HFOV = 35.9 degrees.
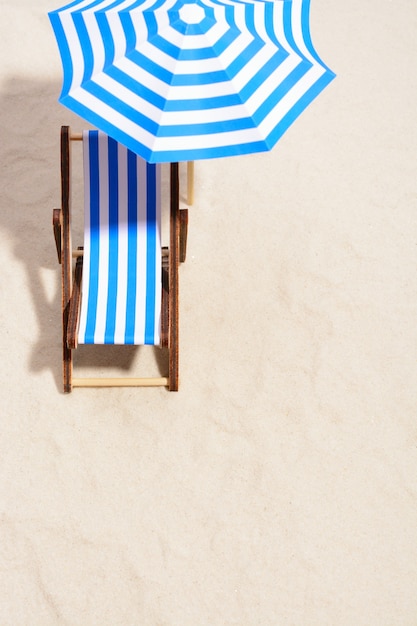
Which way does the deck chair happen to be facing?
toward the camera
